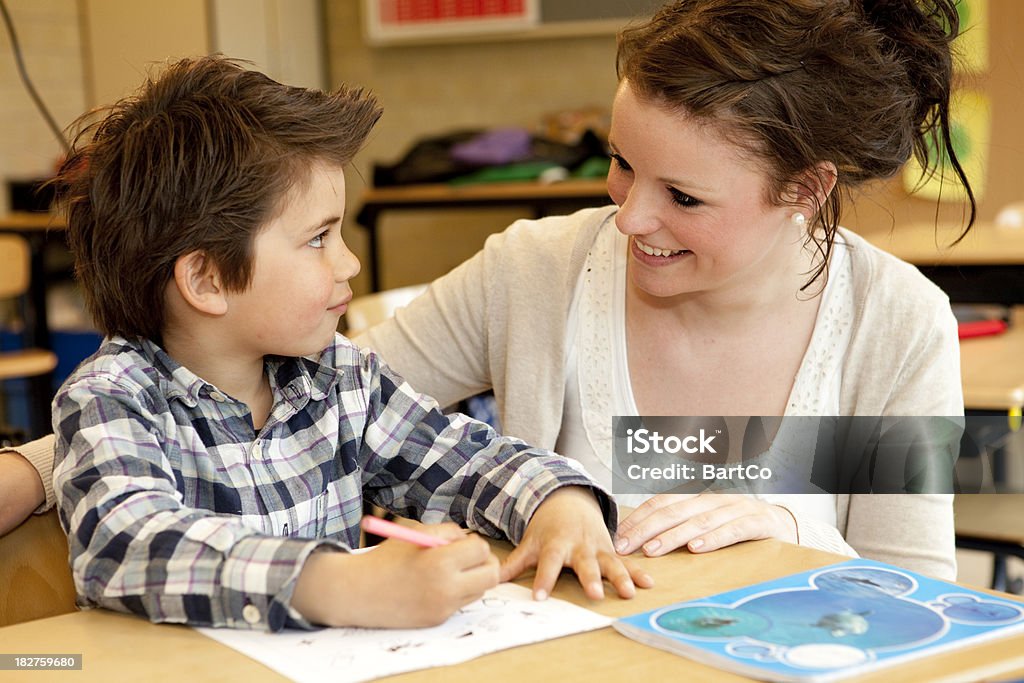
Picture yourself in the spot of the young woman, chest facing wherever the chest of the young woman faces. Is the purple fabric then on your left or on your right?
on your right

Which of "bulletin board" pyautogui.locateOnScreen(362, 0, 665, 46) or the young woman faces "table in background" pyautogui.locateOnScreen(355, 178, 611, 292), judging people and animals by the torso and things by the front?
the bulletin board

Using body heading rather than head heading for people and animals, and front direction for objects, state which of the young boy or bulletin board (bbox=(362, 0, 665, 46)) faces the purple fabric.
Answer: the bulletin board

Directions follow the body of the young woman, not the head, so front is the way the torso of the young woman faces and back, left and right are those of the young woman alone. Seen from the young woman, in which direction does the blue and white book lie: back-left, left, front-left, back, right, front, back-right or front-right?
front-left

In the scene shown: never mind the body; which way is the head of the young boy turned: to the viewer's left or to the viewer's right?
to the viewer's right

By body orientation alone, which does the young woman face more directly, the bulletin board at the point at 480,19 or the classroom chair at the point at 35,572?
the classroom chair

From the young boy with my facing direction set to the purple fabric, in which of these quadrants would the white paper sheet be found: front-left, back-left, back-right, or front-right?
back-right

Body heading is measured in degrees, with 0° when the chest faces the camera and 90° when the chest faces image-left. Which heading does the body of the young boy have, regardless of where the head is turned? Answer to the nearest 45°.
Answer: approximately 315°

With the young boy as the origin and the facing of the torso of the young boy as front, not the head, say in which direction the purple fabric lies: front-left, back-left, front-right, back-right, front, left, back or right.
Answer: back-left

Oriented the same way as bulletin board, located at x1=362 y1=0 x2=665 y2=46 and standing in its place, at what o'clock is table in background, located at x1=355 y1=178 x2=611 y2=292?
The table in background is roughly at 12 o'clock from the bulletin board.
